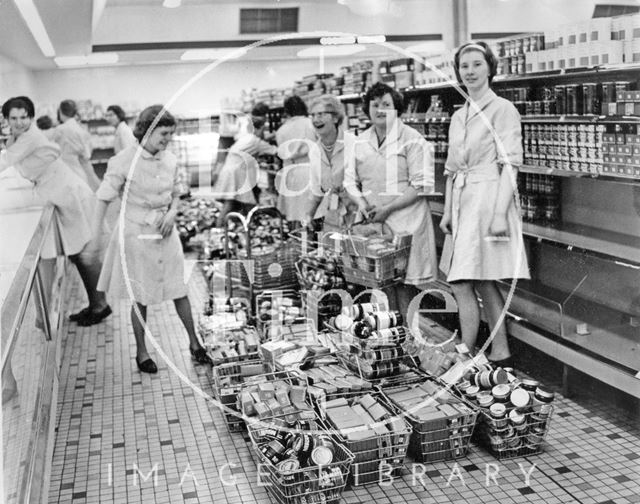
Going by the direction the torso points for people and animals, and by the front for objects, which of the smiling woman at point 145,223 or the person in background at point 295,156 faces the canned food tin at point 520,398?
the smiling woman

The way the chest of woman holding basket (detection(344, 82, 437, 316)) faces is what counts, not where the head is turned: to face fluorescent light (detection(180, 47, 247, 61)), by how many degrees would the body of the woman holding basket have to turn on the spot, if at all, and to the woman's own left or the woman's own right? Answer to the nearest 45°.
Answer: approximately 135° to the woman's own right

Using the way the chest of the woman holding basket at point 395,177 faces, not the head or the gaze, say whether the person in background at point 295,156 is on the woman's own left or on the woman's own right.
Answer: on the woman's own right

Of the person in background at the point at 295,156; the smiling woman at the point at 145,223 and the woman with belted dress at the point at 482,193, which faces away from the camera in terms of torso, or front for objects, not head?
the person in background

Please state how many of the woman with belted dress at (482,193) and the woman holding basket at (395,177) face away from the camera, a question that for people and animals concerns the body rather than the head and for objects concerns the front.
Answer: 0

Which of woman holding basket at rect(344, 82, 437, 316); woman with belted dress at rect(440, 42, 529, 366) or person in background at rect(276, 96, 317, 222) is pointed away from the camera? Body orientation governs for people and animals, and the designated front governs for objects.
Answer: the person in background

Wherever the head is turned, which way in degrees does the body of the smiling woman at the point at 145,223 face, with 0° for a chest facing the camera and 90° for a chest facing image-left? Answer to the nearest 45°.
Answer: approximately 315°

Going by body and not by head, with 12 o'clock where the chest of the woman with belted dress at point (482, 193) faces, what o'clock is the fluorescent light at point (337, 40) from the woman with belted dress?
The fluorescent light is roughly at 4 o'clock from the woman with belted dress.

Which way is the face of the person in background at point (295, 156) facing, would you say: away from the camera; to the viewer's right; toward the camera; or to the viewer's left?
away from the camera

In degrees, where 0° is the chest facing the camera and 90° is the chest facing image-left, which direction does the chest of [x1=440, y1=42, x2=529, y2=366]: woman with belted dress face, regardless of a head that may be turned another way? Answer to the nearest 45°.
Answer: approximately 45°

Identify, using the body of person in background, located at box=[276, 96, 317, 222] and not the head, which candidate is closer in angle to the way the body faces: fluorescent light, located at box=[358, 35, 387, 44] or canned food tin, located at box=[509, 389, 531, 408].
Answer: the fluorescent light

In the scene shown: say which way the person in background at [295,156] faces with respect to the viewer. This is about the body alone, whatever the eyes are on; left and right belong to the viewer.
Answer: facing away from the viewer

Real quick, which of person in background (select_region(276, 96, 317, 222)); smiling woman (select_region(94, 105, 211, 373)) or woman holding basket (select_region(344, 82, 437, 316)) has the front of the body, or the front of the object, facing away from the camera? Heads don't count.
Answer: the person in background
